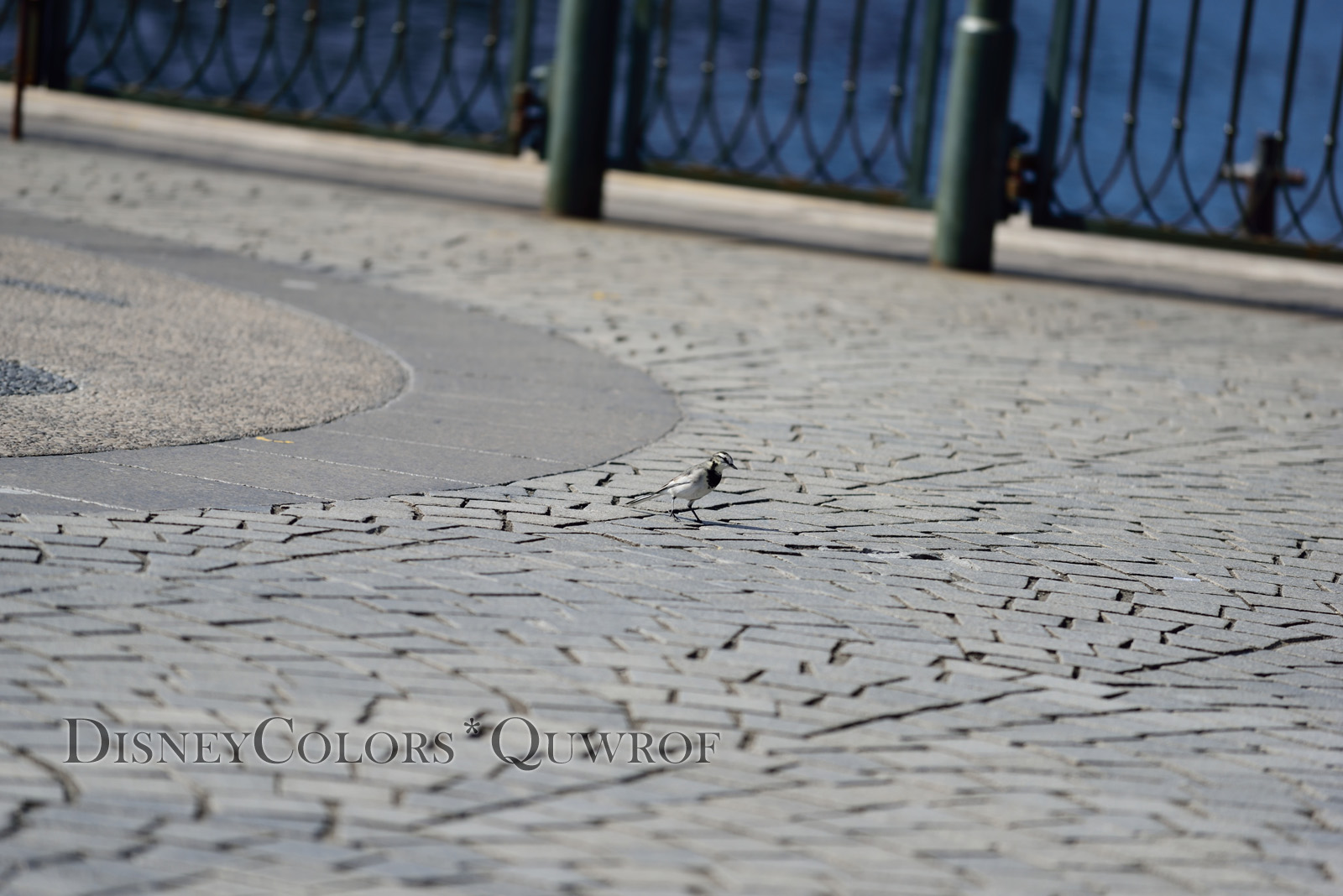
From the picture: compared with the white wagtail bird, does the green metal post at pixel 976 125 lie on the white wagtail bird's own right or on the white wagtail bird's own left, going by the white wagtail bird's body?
on the white wagtail bird's own left

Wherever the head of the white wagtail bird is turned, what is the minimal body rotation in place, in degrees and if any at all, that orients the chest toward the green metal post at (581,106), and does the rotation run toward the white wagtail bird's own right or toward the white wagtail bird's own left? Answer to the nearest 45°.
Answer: approximately 90° to the white wagtail bird's own left

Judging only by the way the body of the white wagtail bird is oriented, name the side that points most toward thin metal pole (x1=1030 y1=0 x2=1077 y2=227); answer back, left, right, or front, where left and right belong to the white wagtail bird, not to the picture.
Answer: left

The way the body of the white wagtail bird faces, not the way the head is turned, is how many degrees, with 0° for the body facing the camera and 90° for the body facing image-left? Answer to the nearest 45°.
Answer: approximately 270°

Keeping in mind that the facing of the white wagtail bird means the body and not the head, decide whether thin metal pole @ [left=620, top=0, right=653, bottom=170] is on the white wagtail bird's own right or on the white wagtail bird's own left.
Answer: on the white wagtail bird's own left

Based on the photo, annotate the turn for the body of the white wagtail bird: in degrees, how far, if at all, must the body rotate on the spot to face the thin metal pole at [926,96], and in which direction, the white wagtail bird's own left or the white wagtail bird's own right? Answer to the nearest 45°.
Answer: approximately 90° to the white wagtail bird's own left
